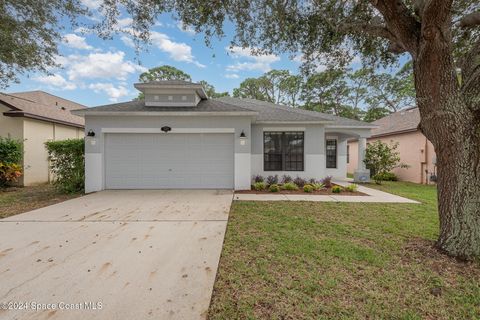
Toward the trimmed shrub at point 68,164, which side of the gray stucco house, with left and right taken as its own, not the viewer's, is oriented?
right

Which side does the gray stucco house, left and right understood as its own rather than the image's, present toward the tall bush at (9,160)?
right

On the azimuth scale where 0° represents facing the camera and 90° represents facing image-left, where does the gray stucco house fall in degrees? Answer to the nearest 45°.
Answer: approximately 0°

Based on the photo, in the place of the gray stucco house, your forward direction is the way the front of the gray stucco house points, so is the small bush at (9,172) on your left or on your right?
on your right

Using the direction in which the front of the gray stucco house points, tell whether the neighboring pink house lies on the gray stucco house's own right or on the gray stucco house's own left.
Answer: on the gray stucco house's own left

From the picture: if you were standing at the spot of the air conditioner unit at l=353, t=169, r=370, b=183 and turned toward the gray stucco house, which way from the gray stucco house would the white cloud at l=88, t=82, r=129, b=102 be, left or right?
right

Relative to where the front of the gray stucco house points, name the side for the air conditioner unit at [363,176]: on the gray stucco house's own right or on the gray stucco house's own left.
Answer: on the gray stucco house's own left

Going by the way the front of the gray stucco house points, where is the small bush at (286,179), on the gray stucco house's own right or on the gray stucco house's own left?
on the gray stucco house's own left
